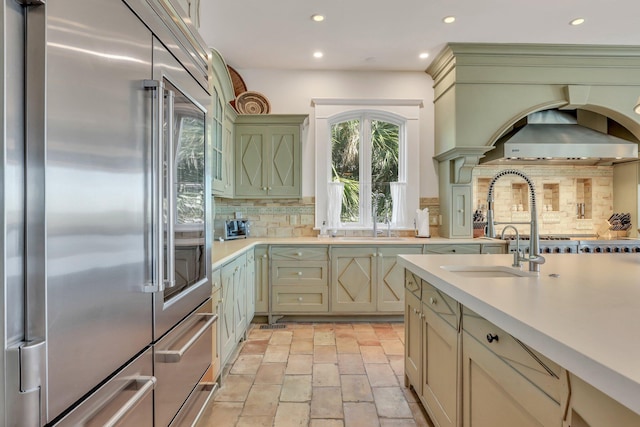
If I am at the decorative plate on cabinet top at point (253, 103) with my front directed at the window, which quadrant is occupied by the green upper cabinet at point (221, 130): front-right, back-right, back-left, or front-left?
back-right

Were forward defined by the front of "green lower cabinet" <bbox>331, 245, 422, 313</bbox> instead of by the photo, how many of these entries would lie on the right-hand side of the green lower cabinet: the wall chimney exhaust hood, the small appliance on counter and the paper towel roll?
1

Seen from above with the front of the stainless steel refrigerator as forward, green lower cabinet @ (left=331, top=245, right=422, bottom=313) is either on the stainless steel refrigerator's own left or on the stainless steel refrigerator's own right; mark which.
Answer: on the stainless steel refrigerator's own left

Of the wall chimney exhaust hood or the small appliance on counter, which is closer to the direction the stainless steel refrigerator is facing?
the wall chimney exhaust hood

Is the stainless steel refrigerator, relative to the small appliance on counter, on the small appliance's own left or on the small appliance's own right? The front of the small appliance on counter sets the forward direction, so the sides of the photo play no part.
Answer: on the small appliance's own right

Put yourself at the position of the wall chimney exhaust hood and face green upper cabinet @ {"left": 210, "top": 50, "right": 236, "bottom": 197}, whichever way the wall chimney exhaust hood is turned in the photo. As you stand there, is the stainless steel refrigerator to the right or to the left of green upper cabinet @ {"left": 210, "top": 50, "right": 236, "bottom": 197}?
left

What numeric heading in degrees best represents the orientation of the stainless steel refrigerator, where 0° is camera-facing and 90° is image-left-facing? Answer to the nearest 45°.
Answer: approximately 315°

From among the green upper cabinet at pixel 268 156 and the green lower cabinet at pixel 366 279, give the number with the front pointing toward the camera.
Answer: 2

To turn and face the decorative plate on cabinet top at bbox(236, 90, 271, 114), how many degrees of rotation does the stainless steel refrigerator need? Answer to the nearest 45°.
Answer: approximately 90° to its left

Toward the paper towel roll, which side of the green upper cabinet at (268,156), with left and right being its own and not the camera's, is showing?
left

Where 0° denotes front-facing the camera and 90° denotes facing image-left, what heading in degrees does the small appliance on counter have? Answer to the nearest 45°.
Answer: approximately 315°
